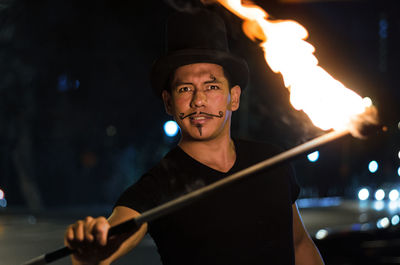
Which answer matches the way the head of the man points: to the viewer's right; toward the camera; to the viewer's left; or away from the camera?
toward the camera

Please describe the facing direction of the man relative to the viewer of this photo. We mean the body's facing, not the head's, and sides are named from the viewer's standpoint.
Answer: facing the viewer
